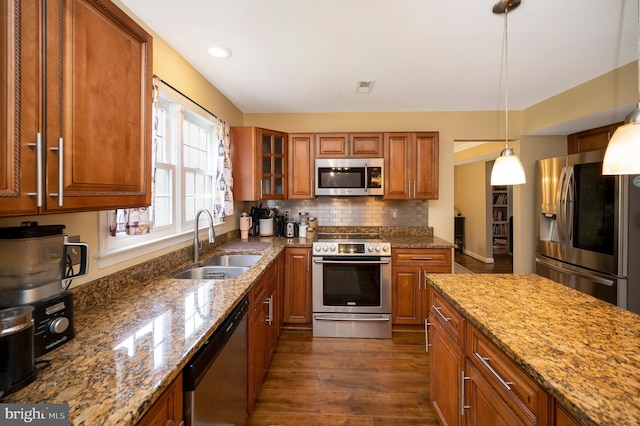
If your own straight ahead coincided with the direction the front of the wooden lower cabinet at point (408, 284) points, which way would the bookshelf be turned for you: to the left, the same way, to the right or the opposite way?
the same way

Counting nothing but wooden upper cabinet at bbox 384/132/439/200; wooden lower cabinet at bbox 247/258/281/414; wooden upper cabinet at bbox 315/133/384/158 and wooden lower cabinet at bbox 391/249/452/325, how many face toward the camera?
3

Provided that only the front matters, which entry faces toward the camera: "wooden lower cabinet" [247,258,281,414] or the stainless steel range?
the stainless steel range

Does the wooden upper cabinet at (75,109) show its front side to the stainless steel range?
no

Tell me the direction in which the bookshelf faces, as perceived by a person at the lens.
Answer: facing the viewer

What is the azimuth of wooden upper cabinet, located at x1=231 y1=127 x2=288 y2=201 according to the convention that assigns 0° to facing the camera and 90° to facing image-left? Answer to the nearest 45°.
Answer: approximately 315°

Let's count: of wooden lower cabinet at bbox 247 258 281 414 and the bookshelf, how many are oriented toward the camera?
1

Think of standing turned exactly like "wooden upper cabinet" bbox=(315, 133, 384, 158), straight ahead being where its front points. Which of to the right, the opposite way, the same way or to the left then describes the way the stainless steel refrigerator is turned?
to the right

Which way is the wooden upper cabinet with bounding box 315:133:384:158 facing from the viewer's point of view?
toward the camera

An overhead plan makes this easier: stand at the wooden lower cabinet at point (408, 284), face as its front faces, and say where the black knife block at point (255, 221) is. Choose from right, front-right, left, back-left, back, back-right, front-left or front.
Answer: right

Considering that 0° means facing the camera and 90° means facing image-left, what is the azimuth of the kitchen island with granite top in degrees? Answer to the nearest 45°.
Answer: approximately 45°

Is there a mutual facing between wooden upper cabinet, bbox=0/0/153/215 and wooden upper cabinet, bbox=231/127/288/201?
no

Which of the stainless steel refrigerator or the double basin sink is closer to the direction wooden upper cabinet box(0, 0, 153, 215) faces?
the stainless steel refrigerator

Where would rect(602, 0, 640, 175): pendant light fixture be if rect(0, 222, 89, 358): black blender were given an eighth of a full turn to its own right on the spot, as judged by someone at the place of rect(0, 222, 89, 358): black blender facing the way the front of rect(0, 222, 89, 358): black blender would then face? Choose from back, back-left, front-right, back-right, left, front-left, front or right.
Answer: front-left

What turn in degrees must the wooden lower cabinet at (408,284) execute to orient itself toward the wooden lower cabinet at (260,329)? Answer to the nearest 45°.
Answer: approximately 45° to its right

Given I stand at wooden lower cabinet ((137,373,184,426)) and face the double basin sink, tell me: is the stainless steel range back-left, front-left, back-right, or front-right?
front-right

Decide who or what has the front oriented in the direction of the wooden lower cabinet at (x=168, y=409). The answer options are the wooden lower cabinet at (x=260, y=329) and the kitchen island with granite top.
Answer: the kitchen island with granite top

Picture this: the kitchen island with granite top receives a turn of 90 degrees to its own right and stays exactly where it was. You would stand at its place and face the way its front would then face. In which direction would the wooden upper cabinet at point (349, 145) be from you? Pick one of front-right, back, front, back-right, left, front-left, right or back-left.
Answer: front

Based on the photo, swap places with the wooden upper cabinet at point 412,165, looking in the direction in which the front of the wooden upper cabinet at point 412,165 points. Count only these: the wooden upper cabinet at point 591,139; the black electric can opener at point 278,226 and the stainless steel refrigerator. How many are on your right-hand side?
1

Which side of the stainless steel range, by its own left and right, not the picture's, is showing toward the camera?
front

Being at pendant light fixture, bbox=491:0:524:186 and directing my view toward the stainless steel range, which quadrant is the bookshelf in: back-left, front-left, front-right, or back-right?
front-right
